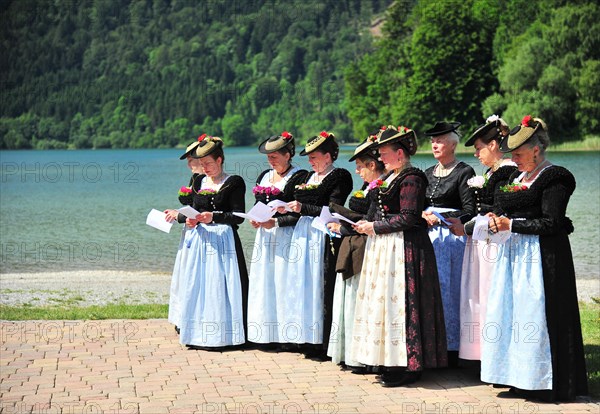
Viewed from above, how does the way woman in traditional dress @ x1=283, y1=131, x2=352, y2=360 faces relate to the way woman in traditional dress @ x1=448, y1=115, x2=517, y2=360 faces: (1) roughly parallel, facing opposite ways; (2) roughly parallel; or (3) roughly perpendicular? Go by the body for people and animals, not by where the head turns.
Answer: roughly parallel

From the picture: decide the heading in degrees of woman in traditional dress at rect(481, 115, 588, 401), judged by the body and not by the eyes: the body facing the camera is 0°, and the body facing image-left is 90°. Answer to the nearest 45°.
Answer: approximately 45°

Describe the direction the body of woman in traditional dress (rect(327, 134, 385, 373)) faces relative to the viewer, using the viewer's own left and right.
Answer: facing the viewer and to the left of the viewer

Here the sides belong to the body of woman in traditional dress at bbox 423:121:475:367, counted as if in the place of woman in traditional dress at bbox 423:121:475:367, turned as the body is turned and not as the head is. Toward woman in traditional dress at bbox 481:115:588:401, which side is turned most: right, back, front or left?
left

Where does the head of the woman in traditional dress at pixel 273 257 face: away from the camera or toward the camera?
toward the camera

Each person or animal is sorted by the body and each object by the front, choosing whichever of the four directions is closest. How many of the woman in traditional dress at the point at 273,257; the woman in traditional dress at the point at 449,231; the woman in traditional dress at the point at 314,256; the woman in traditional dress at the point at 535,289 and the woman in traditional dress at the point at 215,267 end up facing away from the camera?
0

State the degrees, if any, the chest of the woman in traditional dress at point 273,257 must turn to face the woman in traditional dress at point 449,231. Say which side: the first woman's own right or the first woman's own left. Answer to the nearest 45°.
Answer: approximately 90° to the first woman's own left

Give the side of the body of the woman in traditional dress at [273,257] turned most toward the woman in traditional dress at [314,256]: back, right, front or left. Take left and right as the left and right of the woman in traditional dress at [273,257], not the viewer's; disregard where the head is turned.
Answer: left

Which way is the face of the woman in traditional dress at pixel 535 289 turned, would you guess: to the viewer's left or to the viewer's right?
to the viewer's left

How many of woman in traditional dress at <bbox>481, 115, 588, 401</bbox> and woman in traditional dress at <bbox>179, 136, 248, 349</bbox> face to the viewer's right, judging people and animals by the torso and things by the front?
0

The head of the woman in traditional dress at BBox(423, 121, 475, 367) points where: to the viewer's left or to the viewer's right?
to the viewer's left

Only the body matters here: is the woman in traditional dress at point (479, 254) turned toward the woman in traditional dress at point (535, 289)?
no

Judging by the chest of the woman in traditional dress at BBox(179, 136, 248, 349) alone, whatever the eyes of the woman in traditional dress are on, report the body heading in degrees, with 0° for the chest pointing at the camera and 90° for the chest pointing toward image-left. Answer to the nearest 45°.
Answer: approximately 45°

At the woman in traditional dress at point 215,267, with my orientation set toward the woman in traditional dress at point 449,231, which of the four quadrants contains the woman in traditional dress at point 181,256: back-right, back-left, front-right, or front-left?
back-left

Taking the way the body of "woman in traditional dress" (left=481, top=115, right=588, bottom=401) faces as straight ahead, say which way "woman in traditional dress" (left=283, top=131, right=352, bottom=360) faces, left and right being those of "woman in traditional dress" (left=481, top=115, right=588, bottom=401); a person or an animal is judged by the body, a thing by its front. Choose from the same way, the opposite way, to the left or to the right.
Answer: the same way

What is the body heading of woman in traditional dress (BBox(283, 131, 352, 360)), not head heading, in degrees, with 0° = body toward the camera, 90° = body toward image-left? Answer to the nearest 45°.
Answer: approximately 45°

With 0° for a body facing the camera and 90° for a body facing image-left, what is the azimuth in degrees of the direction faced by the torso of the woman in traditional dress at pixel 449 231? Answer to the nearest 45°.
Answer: approximately 45°

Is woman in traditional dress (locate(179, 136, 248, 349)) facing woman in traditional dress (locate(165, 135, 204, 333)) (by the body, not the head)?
no

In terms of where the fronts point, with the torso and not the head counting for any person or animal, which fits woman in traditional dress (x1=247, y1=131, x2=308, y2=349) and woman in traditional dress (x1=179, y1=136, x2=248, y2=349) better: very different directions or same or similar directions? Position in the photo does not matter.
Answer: same or similar directions
